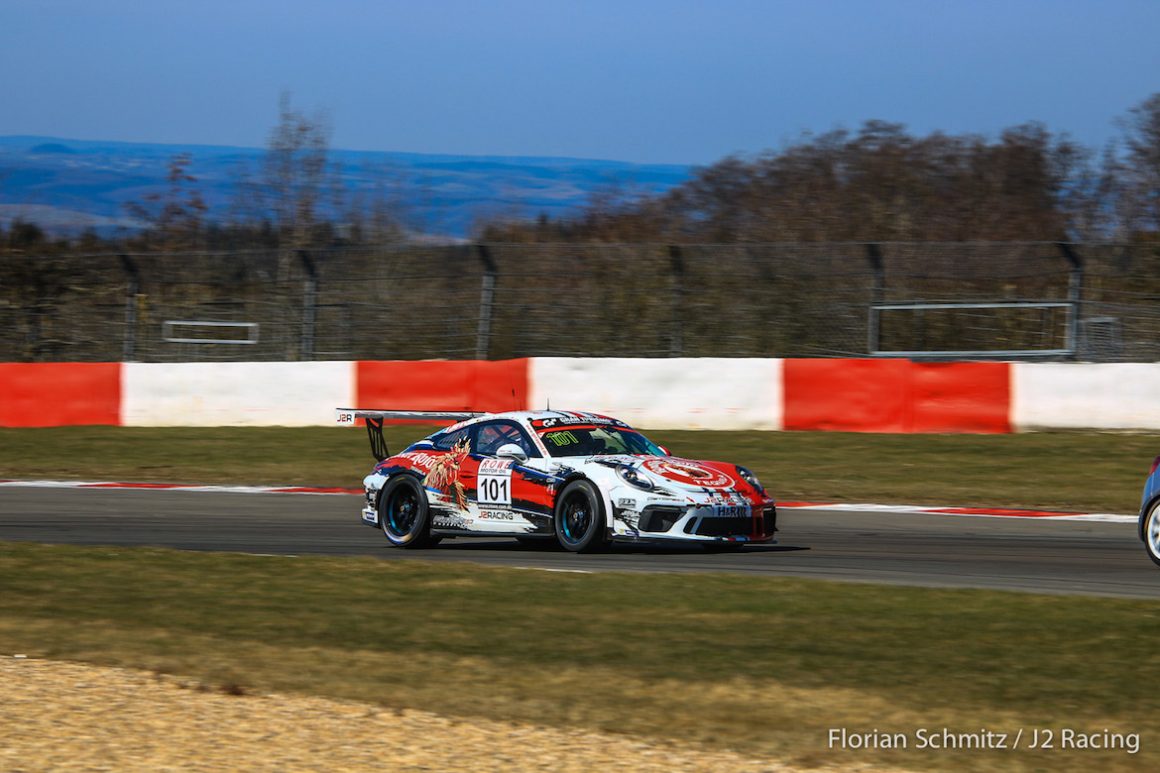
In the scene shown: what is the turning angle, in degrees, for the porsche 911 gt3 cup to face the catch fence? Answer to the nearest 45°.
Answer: approximately 135° to its left

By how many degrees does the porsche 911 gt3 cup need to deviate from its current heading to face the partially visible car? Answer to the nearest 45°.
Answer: approximately 45° to its left

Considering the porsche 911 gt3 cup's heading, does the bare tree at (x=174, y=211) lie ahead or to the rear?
to the rear

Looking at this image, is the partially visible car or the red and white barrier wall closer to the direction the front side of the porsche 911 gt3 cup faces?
the partially visible car

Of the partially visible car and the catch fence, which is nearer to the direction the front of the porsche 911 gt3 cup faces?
the partially visible car

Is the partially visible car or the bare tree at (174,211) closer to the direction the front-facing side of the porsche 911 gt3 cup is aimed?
the partially visible car

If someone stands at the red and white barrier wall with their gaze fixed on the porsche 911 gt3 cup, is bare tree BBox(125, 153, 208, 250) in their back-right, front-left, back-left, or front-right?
back-right

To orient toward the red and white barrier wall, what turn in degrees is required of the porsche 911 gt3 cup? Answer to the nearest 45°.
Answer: approximately 135° to its left
